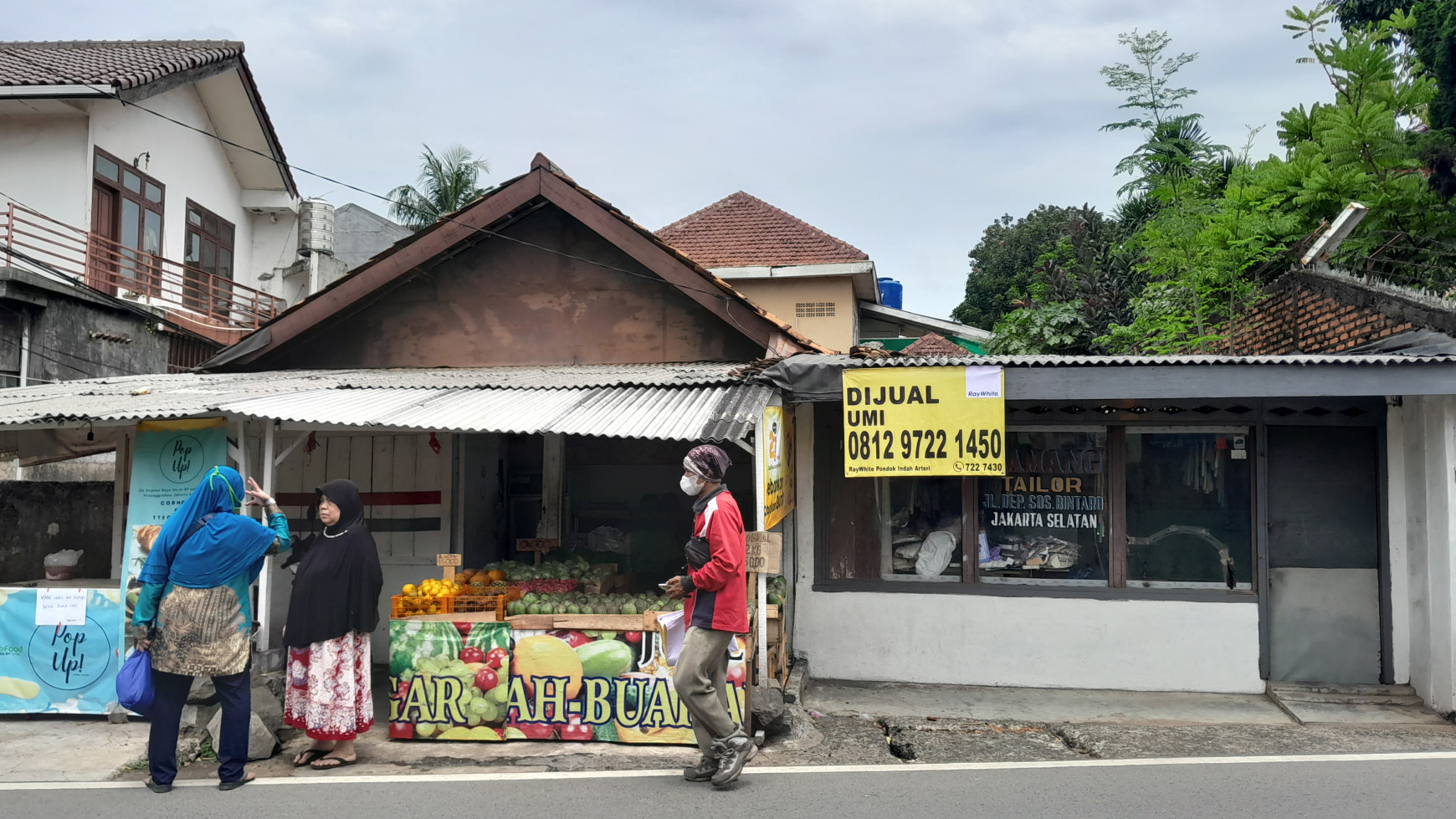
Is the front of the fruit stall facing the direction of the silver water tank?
no

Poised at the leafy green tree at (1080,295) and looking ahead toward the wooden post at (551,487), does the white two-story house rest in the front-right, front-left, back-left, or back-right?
front-right

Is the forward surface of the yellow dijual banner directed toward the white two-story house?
no

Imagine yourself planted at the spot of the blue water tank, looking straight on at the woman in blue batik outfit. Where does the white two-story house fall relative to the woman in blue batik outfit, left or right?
right

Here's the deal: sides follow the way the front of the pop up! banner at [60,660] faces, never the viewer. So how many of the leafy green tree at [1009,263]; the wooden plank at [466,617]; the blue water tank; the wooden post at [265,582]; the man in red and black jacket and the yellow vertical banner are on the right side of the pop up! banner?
0

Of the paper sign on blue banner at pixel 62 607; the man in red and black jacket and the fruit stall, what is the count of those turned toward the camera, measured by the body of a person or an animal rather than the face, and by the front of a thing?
2

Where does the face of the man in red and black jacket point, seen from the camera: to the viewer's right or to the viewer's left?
to the viewer's left

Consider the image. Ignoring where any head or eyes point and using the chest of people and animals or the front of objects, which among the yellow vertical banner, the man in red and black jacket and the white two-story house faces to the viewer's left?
the man in red and black jacket

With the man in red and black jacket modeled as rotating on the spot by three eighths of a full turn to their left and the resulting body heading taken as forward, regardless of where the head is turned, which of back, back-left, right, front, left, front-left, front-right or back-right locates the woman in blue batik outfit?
back-right

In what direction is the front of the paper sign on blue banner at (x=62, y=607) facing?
toward the camera

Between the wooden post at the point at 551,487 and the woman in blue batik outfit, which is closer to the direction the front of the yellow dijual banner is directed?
the woman in blue batik outfit

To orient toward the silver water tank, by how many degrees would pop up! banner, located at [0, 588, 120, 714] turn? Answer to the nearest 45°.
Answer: approximately 180°

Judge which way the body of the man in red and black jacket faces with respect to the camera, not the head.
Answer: to the viewer's left

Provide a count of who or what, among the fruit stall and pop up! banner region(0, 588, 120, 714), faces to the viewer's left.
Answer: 0

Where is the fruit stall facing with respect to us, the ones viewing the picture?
facing the viewer

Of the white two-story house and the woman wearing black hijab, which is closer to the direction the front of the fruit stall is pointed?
the woman wearing black hijab

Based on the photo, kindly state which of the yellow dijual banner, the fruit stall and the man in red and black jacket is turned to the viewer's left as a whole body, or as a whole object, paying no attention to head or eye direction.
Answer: the man in red and black jacket

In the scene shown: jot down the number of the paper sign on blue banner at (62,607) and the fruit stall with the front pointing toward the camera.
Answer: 2
